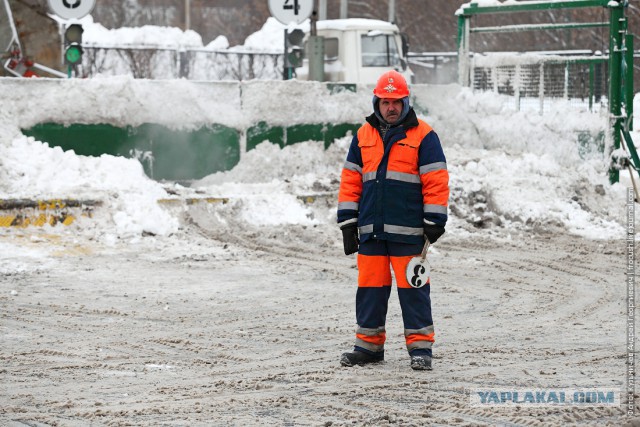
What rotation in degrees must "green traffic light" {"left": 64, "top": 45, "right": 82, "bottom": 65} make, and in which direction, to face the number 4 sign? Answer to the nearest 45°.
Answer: approximately 135° to its left

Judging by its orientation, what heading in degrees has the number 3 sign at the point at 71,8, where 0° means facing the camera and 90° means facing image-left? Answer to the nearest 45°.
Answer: approximately 0°

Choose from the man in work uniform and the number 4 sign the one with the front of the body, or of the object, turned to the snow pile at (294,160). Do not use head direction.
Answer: the number 4 sign

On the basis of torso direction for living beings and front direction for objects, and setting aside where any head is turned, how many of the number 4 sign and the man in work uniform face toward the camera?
2

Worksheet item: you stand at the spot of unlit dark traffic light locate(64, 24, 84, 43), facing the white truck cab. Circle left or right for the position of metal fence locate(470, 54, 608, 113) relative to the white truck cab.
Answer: right

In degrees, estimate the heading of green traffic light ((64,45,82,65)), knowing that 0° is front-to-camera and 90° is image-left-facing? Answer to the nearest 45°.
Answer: approximately 0°

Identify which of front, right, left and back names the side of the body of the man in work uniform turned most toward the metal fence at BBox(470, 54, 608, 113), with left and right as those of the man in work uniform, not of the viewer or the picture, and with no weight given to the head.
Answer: back

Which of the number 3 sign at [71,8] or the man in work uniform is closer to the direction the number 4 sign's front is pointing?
the man in work uniform

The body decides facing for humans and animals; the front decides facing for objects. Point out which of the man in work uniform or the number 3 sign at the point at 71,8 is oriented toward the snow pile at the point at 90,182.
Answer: the number 3 sign
